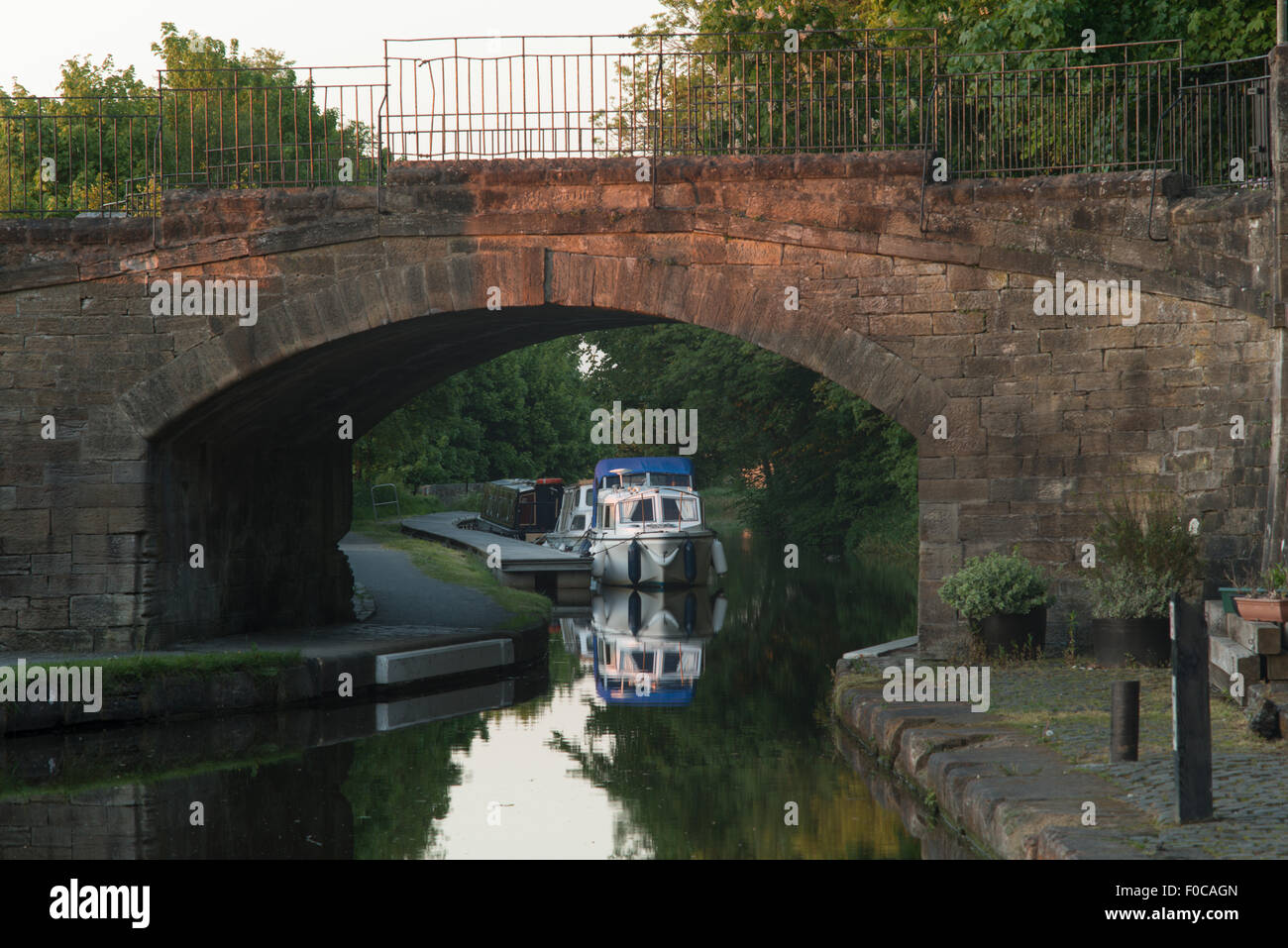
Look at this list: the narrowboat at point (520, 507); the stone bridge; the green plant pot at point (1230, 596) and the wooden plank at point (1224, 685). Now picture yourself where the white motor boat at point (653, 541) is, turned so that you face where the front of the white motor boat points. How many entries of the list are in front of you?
3

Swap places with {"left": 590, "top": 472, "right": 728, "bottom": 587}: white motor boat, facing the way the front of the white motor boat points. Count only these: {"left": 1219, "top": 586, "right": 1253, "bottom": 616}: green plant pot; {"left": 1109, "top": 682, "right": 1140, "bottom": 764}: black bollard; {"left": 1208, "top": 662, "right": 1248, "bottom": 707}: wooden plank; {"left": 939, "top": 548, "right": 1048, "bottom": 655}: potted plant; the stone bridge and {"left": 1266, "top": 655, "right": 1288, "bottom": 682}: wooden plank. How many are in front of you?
6

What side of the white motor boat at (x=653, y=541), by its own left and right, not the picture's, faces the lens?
front

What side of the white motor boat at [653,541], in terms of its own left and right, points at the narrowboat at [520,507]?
back

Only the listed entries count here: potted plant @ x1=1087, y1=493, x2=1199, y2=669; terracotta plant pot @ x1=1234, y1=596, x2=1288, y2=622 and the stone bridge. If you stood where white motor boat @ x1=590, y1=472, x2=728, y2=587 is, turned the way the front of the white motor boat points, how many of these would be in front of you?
3

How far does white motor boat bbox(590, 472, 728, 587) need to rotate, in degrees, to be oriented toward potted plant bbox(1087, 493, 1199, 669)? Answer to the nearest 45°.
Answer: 0° — it already faces it

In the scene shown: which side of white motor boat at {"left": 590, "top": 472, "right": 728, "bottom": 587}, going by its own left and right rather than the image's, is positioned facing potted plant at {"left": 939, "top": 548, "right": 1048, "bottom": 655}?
front

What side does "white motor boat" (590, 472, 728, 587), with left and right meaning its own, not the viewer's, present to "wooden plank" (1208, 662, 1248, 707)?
front

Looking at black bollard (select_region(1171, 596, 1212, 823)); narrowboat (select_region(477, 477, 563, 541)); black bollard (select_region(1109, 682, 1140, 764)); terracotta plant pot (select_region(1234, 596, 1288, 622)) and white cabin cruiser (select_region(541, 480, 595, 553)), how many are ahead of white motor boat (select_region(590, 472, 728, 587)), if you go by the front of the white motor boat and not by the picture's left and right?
3

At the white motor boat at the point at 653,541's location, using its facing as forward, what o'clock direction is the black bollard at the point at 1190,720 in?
The black bollard is roughly at 12 o'clock from the white motor boat.

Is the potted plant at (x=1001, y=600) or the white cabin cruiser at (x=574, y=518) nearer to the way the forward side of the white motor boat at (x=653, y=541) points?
the potted plant

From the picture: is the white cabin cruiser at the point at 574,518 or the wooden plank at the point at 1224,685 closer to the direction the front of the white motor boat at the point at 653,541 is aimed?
the wooden plank

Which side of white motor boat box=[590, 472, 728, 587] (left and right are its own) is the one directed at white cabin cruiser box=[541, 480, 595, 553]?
back

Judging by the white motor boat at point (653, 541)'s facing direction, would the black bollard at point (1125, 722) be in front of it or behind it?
in front
